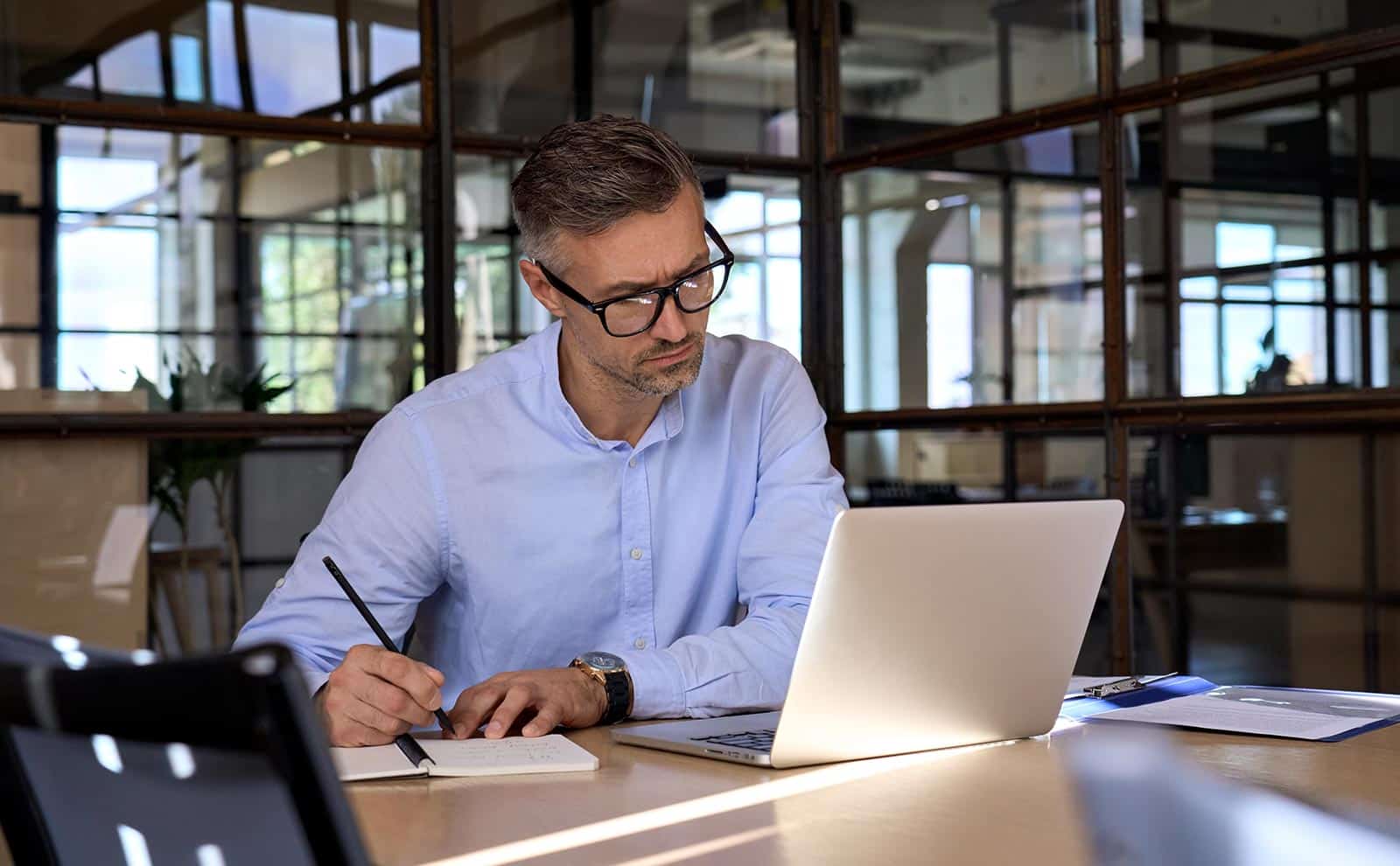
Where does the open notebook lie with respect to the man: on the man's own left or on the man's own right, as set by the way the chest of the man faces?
on the man's own right

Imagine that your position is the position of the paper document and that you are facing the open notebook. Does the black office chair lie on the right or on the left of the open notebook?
left

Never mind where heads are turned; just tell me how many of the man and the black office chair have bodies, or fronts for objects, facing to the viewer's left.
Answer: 0

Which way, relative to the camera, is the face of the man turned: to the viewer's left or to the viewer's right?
to the viewer's right

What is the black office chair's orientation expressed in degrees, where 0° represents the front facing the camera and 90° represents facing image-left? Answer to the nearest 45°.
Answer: approximately 225°

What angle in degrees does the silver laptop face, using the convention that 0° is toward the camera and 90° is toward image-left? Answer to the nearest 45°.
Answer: approximately 135°

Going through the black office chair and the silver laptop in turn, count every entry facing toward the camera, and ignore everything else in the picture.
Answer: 0

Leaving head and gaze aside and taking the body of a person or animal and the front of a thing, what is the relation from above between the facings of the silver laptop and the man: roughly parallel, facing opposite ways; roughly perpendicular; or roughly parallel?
roughly parallel, facing opposite ways

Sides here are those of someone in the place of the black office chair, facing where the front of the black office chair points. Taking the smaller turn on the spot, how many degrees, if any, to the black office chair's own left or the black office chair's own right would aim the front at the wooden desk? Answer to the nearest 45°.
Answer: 0° — it already faces it

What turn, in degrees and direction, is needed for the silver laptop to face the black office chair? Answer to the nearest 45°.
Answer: approximately 90° to its left

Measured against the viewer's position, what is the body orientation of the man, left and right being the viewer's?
facing the viewer and to the right of the viewer
